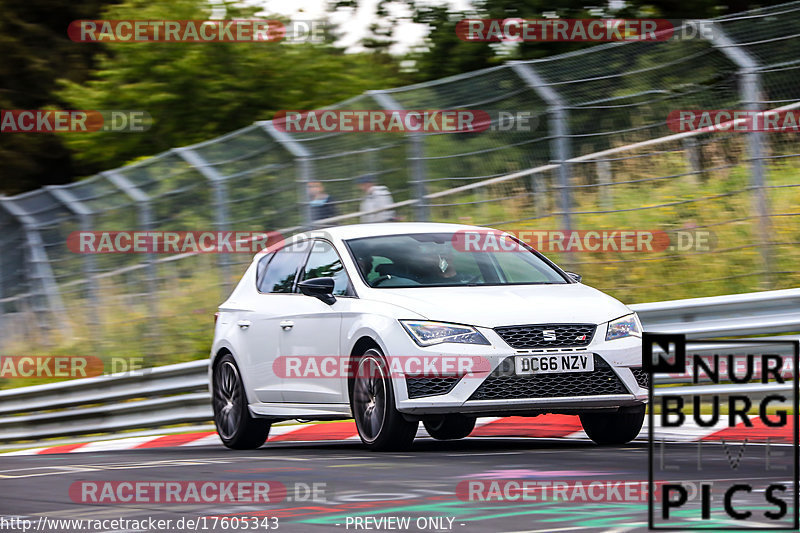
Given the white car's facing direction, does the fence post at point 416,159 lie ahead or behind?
behind

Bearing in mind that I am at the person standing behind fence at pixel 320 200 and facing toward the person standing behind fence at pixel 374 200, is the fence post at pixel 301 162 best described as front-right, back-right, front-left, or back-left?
back-right

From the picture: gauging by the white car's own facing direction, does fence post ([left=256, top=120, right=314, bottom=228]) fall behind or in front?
behind

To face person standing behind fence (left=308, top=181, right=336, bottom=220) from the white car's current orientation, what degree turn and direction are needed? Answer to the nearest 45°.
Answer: approximately 135° to its left

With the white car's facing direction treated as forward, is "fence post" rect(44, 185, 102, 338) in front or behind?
behind

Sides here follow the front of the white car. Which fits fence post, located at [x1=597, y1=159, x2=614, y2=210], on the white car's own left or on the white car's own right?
on the white car's own left

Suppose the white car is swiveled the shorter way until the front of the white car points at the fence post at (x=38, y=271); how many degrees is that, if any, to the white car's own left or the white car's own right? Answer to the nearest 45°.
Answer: approximately 180°

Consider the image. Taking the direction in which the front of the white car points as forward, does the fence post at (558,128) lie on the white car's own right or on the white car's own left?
on the white car's own left

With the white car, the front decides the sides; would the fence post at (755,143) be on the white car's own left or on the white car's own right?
on the white car's own left

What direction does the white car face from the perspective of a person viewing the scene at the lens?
facing the viewer and to the right of the viewer

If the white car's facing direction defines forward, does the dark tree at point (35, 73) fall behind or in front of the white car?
behind
